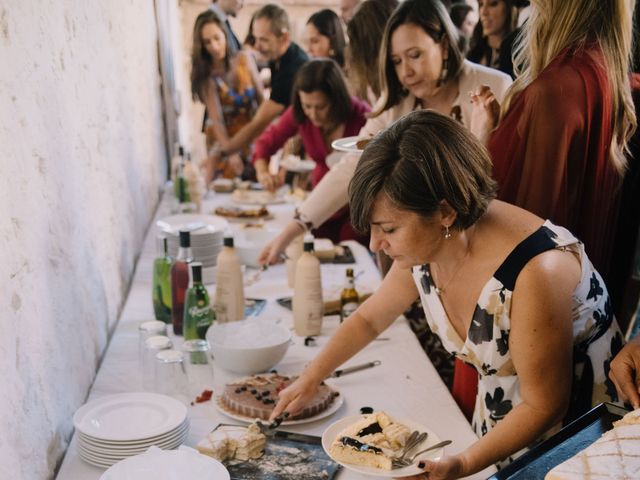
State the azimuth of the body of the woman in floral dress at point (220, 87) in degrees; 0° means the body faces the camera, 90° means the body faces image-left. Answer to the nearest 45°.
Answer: approximately 315°

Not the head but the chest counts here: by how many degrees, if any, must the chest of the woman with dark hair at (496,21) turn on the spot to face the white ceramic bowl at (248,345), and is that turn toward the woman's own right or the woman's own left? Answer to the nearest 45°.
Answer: approximately 45° to the woman's own left

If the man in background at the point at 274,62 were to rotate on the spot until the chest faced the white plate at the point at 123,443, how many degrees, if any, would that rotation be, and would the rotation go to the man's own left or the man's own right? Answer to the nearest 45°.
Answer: approximately 45° to the man's own left

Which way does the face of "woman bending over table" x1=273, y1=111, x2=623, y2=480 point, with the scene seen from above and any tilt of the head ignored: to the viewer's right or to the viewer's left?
to the viewer's left
